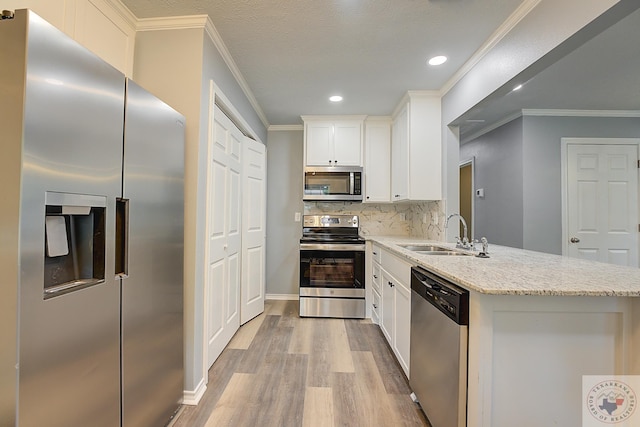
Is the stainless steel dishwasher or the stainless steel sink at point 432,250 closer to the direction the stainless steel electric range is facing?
the stainless steel dishwasher

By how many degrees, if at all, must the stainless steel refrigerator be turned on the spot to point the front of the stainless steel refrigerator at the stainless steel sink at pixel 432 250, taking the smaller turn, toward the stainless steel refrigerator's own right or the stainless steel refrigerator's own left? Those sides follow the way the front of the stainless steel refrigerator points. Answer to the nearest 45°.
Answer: approximately 45° to the stainless steel refrigerator's own left

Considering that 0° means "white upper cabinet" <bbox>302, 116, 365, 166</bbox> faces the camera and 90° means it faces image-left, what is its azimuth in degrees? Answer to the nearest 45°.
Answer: approximately 0°

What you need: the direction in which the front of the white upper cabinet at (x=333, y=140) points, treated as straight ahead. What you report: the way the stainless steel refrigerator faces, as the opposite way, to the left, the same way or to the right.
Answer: to the left

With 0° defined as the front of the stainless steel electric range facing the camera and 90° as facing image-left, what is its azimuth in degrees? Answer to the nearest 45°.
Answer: approximately 0°

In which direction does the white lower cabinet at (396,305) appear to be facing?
to the viewer's left

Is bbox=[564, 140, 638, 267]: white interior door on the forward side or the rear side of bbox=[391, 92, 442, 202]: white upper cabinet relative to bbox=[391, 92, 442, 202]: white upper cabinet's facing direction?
on the rear side

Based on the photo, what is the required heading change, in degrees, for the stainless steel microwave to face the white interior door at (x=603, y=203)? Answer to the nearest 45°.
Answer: approximately 90° to its left

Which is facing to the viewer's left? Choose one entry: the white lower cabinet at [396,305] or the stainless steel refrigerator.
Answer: the white lower cabinet

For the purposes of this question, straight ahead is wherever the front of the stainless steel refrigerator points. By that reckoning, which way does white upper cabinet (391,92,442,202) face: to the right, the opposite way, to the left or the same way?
the opposite way
